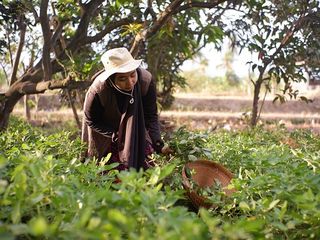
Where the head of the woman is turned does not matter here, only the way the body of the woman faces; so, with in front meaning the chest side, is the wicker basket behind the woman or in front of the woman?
in front

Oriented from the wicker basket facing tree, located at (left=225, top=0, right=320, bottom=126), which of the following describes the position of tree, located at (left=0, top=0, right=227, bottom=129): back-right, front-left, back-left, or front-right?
front-left

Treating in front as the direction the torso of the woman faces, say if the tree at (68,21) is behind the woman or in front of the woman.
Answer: behind

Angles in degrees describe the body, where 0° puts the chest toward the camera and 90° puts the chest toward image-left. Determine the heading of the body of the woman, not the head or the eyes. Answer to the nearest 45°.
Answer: approximately 315°

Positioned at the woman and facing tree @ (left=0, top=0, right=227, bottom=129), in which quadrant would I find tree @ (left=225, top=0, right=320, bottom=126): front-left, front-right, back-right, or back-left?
front-right

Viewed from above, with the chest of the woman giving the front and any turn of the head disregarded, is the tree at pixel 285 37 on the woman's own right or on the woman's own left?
on the woman's own left

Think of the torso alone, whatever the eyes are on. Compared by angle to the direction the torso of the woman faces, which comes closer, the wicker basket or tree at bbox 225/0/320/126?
the wicker basket

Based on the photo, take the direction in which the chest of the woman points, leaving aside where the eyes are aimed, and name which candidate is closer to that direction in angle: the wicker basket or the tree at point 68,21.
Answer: the wicker basket

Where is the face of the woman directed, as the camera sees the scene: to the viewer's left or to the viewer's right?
to the viewer's right
